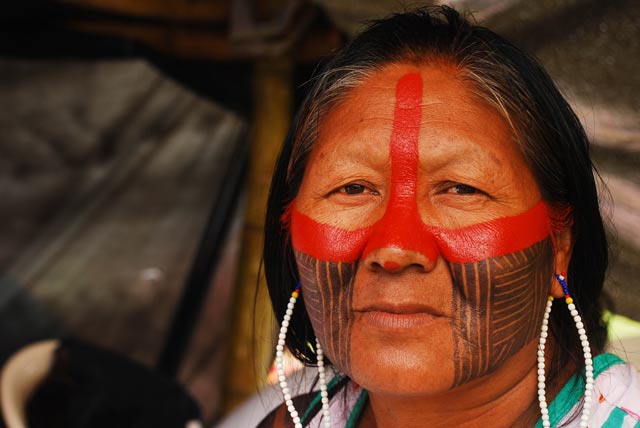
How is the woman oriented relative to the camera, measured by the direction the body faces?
toward the camera

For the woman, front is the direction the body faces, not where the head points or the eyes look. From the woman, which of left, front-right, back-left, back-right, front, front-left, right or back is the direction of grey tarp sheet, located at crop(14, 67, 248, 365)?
back-right

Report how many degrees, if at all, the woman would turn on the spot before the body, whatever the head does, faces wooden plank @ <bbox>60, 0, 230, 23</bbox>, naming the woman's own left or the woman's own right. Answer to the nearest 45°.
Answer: approximately 135° to the woman's own right
